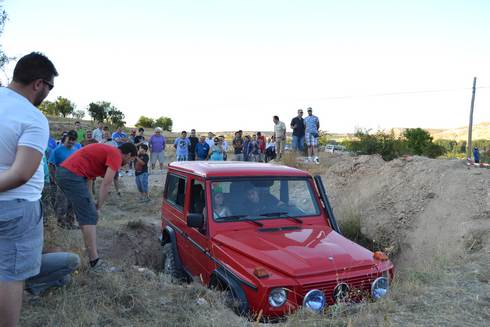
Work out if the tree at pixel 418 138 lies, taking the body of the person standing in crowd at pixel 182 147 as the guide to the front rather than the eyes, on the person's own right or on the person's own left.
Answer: on the person's own left

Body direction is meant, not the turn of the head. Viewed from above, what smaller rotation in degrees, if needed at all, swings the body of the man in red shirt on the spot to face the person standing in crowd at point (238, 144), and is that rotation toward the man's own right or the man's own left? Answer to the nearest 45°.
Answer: approximately 45° to the man's own left

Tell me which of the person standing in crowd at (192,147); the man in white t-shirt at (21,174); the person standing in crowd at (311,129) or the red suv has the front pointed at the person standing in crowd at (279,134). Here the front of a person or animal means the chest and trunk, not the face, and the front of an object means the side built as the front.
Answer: the man in white t-shirt

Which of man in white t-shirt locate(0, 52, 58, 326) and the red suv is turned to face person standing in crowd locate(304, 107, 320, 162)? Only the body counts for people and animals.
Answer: the man in white t-shirt

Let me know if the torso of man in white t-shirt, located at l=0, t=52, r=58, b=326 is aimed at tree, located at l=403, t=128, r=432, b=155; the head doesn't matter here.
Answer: yes

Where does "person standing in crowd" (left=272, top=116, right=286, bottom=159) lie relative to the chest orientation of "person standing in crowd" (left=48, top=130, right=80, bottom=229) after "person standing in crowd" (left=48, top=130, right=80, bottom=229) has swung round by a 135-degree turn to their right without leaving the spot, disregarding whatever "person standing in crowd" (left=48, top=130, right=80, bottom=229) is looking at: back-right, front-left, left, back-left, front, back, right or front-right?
back-right

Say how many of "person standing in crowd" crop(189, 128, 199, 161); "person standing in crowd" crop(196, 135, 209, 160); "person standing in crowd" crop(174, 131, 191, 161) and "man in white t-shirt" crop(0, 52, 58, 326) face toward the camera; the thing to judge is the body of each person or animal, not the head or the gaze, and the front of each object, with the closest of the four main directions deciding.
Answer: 3

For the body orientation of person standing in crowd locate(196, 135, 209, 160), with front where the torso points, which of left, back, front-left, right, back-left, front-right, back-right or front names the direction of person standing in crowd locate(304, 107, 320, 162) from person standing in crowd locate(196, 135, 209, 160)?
left

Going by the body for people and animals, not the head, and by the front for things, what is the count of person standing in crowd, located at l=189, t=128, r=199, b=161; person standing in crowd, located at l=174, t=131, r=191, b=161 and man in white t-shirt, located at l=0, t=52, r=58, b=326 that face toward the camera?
2

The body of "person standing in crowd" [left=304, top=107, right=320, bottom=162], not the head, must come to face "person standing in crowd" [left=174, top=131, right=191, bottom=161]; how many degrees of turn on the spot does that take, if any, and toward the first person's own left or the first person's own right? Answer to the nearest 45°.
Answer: approximately 90° to the first person's own right

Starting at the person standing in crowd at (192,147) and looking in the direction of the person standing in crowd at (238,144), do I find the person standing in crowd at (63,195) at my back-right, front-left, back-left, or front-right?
back-right

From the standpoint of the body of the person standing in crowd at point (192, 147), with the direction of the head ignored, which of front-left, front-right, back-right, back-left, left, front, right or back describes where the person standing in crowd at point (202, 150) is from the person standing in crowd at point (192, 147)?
front-left

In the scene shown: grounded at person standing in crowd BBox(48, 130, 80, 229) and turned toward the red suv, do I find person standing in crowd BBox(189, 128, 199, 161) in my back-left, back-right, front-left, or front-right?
back-left

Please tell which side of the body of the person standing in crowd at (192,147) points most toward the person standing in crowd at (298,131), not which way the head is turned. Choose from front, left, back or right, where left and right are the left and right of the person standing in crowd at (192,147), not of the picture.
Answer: left
